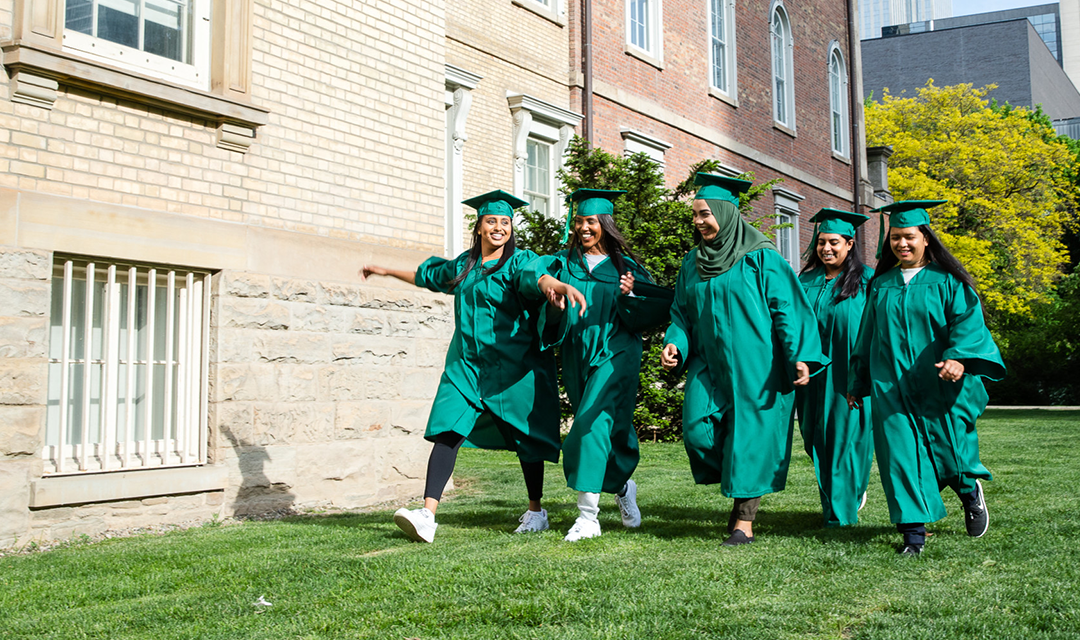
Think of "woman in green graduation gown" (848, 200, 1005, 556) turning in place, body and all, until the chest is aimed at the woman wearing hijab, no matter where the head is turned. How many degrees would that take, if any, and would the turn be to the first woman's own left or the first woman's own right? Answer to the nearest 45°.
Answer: approximately 45° to the first woman's own right

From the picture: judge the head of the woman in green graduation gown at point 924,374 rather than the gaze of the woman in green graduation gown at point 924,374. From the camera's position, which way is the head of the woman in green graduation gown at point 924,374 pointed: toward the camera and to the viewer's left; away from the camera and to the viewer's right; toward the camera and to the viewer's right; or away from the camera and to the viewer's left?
toward the camera and to the viewer's left

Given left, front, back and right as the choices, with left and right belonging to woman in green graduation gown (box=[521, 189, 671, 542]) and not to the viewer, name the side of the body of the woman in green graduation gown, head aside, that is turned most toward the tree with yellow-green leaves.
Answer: back

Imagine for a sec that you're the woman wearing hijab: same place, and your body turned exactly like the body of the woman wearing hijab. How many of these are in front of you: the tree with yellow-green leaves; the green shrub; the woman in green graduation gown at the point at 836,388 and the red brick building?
0

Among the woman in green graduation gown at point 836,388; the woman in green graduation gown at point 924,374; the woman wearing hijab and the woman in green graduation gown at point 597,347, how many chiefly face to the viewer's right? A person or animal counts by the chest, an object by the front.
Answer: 0

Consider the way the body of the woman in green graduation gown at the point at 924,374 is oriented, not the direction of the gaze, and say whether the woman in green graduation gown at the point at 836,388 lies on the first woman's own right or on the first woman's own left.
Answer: on the first woman's own right

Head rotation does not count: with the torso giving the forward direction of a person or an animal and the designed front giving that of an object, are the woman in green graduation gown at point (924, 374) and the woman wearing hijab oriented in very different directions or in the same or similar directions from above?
same or similar directions

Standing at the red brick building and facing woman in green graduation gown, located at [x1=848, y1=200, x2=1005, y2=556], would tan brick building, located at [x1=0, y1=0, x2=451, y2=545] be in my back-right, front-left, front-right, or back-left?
front-right

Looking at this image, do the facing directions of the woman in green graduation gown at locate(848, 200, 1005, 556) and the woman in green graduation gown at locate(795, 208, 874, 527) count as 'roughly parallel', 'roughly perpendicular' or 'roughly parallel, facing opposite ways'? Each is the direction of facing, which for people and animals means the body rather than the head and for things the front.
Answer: roughly parallel

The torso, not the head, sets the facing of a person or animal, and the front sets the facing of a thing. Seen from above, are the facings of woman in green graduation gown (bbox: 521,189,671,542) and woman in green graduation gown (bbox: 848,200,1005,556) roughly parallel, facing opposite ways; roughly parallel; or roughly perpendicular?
roughly parallel

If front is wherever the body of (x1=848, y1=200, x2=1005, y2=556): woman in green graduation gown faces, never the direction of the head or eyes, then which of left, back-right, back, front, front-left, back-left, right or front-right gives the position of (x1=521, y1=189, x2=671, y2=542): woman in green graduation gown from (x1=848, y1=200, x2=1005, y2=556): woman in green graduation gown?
front-right

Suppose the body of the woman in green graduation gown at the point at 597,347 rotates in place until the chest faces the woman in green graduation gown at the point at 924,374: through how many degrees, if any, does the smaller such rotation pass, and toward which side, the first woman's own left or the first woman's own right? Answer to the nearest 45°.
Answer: approximately 135° to the first woman's own left

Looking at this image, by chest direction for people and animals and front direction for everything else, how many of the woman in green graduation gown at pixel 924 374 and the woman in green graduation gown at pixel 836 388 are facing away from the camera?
0

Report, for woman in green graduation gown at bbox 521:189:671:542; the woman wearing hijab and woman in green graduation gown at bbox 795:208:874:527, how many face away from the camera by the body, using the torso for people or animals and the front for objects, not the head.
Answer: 0

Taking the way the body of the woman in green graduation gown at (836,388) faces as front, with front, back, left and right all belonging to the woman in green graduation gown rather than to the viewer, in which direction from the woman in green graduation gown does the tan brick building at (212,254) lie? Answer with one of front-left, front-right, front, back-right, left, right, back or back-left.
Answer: front-right

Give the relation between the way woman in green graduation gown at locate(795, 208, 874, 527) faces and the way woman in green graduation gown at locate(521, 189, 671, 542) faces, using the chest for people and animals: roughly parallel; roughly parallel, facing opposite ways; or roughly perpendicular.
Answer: roughly parallel

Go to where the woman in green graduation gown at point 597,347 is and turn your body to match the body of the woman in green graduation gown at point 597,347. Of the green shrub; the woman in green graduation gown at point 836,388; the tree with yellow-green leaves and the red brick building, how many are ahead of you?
0

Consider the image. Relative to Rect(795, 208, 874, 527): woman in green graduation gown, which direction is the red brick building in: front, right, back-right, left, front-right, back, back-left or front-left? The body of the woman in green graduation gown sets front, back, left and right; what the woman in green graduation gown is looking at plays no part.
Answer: back-right

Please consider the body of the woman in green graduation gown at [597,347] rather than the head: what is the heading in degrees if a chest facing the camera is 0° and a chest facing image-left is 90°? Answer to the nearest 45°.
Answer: approximately 45°

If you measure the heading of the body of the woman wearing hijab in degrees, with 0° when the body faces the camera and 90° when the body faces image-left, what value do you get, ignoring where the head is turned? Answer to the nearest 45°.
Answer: approximately 45°

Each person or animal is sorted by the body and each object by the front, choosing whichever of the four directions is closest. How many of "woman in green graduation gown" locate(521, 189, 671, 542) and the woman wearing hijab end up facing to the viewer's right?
0
